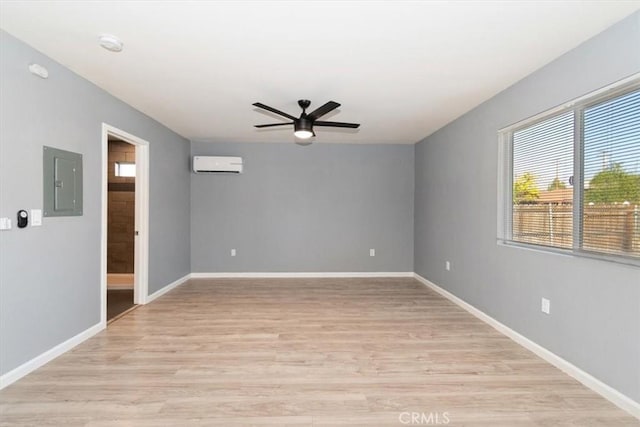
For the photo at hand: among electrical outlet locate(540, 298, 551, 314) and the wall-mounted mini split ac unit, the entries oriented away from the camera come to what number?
0

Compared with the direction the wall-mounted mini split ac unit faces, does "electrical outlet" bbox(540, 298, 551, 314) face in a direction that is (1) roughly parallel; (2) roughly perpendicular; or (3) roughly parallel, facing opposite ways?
roughly perpendicular

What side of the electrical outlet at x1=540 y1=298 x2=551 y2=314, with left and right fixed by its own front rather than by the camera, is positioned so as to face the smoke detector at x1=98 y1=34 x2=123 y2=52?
front

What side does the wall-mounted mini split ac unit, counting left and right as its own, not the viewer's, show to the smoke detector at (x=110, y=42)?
front

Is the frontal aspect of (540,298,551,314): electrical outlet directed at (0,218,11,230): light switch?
yes

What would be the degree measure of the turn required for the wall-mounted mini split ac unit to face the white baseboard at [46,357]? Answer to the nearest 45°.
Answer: approximately 45° to its right

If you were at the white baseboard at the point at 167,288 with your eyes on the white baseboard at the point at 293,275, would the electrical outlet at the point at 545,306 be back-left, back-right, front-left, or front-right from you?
front-right

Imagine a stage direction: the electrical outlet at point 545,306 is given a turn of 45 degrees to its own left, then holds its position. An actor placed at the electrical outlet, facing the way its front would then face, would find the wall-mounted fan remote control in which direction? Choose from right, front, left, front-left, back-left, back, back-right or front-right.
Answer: front-right

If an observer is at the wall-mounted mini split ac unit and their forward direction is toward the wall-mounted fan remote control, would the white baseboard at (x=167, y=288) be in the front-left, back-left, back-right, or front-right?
front-right

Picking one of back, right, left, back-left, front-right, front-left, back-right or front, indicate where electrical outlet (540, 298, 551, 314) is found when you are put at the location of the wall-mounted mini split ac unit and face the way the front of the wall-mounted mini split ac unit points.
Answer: front-left

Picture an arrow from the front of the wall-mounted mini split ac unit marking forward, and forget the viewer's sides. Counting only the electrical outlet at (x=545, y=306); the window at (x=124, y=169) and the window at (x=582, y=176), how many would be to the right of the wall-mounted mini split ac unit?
1

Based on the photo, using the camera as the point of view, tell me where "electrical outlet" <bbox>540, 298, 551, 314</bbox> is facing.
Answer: facing the viewer and to the left of the viewer

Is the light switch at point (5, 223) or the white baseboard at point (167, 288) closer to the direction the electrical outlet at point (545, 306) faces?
the light switch

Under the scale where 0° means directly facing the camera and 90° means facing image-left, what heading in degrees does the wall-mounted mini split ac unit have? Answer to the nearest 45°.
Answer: approximately 0°
